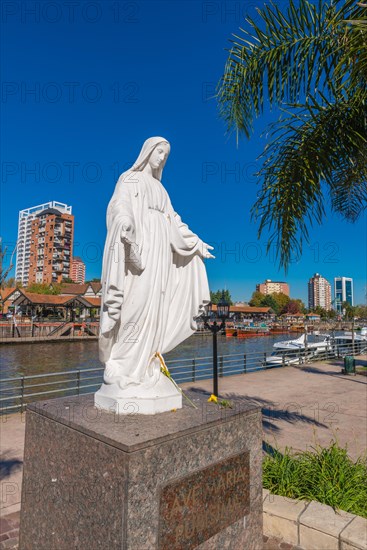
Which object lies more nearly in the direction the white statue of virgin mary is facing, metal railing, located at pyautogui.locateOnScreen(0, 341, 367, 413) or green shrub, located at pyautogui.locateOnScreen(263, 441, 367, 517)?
the green shrub

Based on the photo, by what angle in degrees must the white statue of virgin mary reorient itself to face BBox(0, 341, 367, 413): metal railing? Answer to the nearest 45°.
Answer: approximately 135° to its left

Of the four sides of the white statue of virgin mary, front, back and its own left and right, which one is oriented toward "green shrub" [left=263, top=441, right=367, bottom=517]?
left

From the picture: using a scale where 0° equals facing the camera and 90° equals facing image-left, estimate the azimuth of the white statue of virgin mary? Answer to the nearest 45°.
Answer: approximately 315°
